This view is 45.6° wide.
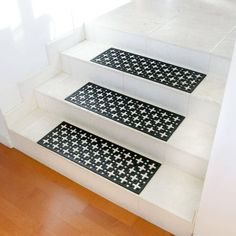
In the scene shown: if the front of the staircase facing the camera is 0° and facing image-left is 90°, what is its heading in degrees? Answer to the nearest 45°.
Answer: approximately 45°

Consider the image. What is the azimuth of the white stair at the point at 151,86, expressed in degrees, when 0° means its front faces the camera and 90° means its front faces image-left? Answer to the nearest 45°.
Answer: approximately 45°

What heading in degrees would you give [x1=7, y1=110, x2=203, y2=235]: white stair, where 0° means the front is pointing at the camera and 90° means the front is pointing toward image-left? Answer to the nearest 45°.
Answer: approximately 45°

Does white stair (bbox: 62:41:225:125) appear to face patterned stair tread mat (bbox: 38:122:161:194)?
yes
